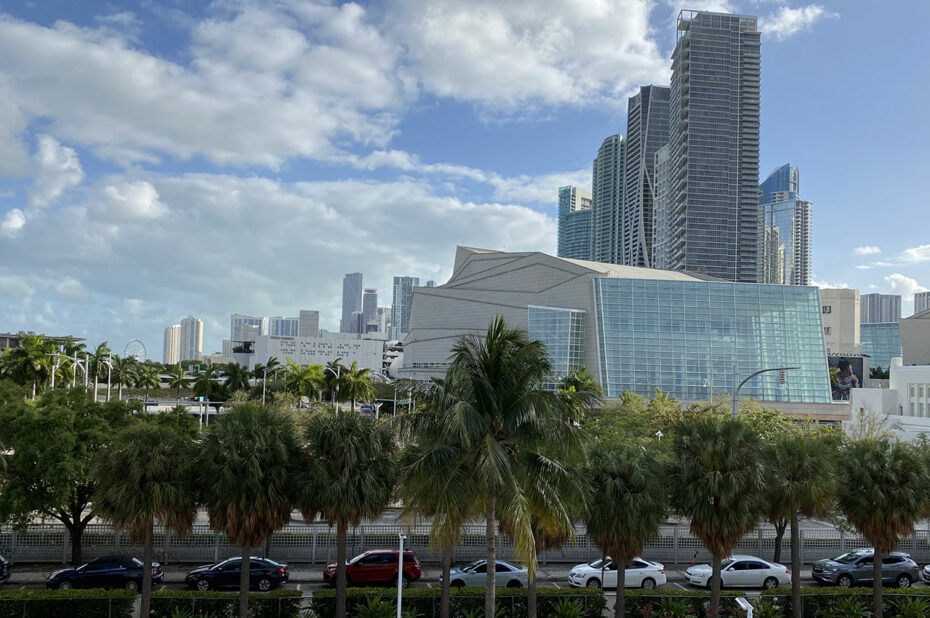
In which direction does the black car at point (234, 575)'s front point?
to the viewer's left

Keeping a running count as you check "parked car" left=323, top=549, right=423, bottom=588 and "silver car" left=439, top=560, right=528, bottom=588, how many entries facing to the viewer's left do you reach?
2

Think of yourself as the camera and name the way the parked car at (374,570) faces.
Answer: facing to the left of the viewer

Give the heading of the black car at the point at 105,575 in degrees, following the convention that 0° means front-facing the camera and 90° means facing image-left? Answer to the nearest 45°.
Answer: approximately 90°

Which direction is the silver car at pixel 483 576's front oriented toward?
to the viewer's left

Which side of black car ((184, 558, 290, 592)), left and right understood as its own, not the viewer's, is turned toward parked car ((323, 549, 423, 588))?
back

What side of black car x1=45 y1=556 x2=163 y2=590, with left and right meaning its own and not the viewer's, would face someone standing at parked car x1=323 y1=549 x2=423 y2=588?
back

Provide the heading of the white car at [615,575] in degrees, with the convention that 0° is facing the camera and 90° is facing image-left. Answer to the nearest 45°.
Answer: approximately 90°

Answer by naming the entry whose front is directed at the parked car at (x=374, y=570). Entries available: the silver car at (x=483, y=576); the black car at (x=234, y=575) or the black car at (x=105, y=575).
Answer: the silver car

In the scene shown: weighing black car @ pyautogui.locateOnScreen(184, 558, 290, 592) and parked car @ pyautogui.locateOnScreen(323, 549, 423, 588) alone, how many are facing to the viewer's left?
2

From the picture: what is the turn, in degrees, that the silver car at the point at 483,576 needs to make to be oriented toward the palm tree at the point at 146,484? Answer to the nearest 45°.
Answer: approximately 45° to its left
